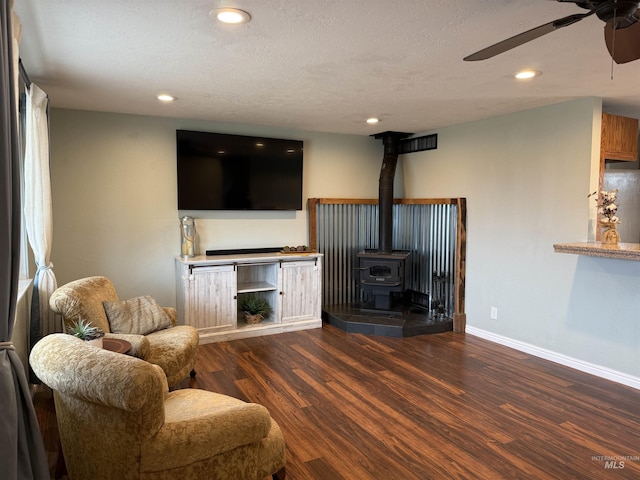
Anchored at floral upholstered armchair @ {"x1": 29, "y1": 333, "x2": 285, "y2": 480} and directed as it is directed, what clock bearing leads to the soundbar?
The soundbar is roughly at 11 o'clock from the floral upholstered armchair.

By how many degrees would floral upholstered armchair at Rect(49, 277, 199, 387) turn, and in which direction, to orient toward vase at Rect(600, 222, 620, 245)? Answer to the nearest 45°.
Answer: approximately 45° to its left

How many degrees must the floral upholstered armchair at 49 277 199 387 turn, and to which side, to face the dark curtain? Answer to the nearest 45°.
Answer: approximately 45° to its right

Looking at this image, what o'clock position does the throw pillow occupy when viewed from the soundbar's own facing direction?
The throw pillow is roughly at 1 o'clock from the soundbar.

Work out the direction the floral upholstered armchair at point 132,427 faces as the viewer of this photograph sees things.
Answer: facing away from the viewer and to the right of the viewer

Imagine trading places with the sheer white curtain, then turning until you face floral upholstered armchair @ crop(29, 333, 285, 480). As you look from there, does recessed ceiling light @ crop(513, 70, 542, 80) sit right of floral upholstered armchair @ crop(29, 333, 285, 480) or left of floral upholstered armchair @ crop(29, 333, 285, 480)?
left

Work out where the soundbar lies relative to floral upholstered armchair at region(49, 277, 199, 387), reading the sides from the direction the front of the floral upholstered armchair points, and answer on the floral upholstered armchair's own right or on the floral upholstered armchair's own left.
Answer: on the floral upholstered armchair's own left

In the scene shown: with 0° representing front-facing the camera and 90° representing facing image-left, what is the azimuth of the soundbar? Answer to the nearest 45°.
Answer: approximately 0°

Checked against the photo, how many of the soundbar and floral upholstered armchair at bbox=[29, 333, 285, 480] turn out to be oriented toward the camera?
1

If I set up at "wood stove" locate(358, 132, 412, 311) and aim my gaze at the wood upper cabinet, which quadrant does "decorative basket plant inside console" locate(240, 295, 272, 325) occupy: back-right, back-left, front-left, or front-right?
back-right
